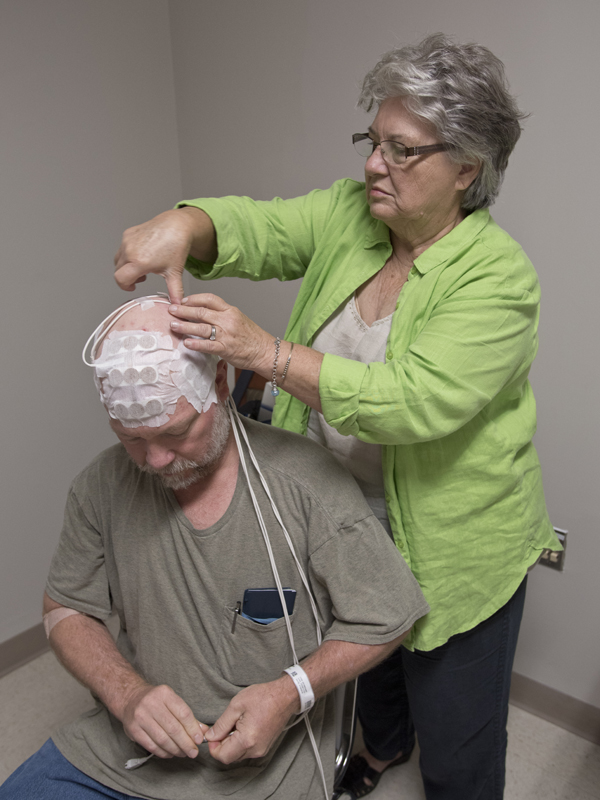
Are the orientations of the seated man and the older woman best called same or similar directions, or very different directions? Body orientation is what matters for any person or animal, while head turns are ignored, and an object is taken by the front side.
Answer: same or similar directions

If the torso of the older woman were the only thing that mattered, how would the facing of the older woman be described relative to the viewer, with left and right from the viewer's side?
facing the viewer and to the left of the viewer

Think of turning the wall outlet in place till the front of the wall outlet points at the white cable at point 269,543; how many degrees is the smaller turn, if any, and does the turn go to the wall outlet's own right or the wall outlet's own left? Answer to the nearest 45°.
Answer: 0° — it already faces it

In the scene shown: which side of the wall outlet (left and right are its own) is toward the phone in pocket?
front

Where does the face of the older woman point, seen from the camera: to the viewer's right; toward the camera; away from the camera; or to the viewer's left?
to the viewer's left

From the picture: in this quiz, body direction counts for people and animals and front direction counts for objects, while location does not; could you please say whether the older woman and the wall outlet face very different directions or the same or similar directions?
same or similar directions

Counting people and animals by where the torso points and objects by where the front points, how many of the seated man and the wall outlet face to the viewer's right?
0

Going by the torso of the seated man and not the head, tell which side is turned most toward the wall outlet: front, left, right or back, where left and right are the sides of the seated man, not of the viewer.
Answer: back
